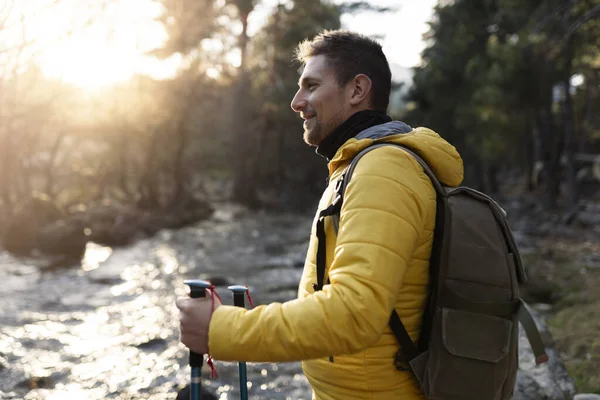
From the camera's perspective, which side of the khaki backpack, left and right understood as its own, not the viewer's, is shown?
right

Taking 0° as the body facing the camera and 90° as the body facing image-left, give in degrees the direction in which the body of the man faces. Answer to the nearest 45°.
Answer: approximately 90°

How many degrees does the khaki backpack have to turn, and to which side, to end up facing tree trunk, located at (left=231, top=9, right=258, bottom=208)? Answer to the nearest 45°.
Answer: approximately 90° to its left

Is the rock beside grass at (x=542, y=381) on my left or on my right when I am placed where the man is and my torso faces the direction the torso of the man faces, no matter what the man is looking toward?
on my right

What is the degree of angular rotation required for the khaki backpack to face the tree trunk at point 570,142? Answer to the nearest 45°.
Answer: approximately 90° to its left

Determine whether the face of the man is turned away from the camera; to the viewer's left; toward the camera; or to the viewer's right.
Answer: to the viewer's left
